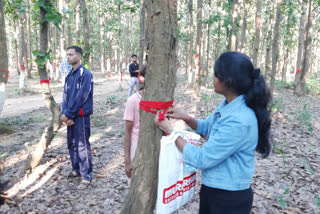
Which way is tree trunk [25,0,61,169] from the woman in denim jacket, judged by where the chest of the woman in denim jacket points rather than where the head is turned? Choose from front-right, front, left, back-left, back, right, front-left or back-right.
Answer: front-right

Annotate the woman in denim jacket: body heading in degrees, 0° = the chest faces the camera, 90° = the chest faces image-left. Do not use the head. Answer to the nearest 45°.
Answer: approximately 90°

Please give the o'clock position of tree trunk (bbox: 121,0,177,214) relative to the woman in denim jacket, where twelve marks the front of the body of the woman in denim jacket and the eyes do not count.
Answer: The tree trunk is roughly at 1 o'clock from the woman in denim jacket.

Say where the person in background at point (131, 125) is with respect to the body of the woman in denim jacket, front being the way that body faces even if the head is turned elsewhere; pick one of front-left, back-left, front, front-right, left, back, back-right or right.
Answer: front-right

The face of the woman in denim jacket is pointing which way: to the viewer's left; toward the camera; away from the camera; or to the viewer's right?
to the viewer's left
